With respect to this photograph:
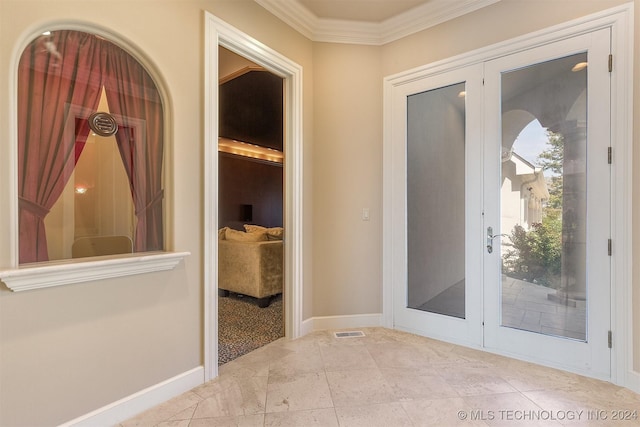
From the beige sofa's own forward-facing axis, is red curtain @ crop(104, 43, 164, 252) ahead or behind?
behind

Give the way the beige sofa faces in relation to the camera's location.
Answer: facing away from the viewer and to the right of the viewer

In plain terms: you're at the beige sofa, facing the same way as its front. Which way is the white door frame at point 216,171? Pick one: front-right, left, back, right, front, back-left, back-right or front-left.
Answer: back-right

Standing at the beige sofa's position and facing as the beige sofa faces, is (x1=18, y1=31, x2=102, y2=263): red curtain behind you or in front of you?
behind

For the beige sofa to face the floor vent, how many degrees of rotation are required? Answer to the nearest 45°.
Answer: approximately 90° to its right

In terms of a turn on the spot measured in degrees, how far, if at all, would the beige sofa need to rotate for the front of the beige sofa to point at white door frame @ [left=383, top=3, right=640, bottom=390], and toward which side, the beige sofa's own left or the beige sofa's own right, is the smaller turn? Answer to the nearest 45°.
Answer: approximately 90° to the beige sofa's own right

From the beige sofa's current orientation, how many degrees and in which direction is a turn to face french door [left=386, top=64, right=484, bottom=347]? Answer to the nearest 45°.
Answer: approximately 90° to its right

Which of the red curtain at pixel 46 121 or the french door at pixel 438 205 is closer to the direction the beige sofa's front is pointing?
the french door

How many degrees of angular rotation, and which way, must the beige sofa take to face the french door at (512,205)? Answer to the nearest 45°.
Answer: approximately 90° to its right
